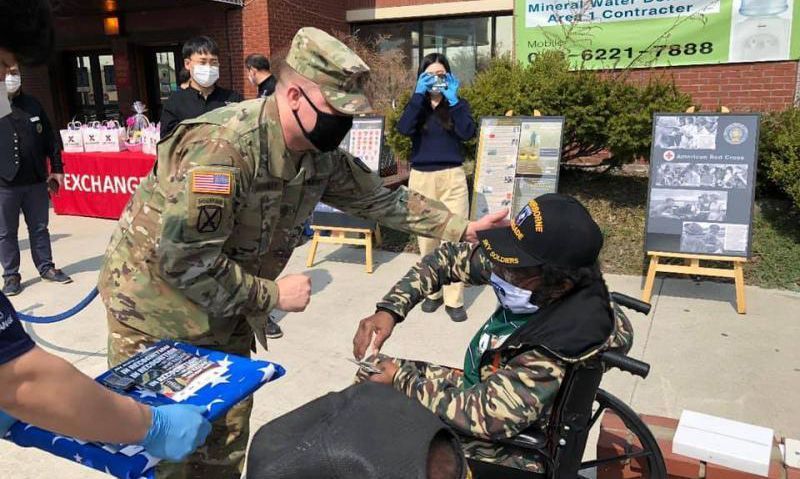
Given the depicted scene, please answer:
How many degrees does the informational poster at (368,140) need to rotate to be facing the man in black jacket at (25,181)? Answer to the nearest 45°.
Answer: approximately 90° to its right

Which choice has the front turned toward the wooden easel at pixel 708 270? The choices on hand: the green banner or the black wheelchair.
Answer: the green banner

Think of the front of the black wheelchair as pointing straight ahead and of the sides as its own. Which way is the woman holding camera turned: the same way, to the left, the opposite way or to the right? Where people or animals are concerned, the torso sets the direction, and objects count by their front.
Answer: to the left

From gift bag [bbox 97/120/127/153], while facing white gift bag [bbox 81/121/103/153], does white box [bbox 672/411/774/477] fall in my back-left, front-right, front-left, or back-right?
back-left

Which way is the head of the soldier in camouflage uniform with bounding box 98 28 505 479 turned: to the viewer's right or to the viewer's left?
to the viewer's right

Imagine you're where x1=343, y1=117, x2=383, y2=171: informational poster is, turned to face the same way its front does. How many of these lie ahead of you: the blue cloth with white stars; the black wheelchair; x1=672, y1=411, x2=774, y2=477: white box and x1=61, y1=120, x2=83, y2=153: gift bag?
3

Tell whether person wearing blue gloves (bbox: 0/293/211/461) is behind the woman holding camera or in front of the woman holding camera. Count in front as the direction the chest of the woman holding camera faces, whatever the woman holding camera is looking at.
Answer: in front

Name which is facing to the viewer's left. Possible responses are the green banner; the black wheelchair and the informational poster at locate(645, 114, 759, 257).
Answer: the black wheelchair

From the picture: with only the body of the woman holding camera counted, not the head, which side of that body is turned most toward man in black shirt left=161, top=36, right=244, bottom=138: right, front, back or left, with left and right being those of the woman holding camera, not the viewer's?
right

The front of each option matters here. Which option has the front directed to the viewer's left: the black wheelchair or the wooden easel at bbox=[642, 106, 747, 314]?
the black wheelchair

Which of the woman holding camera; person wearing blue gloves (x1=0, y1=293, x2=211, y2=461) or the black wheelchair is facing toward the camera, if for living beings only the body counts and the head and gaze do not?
the woman holding camera

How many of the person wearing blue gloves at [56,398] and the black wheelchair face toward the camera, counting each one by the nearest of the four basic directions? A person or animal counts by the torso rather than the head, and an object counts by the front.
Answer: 0

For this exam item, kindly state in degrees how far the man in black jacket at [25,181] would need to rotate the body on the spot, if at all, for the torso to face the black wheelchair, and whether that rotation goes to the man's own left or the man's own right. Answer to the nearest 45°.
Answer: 0° — they already face it

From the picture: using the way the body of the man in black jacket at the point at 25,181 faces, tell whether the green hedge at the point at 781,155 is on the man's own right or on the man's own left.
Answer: on the man's own left

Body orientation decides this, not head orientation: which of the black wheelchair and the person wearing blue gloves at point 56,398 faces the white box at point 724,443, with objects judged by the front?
the person wearing blue gloves
